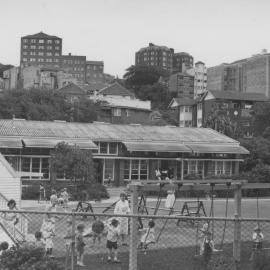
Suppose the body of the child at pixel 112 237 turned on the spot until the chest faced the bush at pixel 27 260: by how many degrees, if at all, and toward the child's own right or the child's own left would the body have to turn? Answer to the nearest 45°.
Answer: approximately 45° to the child's own right

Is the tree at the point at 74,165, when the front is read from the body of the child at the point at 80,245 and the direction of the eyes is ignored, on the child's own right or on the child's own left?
on the child's own left

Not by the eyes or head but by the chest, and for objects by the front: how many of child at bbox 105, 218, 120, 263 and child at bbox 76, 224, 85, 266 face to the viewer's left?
0

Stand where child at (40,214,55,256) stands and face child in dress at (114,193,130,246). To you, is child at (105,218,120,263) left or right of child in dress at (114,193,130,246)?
right

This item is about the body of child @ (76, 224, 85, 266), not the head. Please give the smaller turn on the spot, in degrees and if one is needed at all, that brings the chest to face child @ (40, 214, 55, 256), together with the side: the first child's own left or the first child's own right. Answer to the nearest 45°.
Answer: approximately 135° to the first child's own left

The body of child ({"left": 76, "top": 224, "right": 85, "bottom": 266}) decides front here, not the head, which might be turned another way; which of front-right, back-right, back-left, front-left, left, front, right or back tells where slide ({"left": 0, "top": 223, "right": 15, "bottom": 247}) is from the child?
back-left
